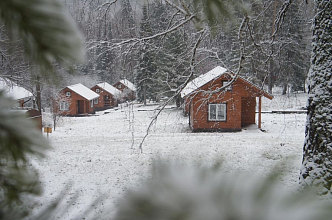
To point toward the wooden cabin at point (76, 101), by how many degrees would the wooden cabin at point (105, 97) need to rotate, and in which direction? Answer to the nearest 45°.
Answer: approximately 90° to its right
